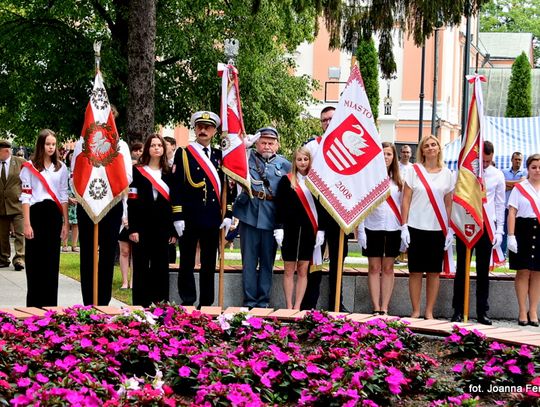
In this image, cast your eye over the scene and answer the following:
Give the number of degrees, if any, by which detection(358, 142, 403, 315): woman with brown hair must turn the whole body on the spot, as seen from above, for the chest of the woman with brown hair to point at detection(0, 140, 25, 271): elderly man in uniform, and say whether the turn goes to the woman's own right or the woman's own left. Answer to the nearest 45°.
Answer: approximately 135° to the woman's own right

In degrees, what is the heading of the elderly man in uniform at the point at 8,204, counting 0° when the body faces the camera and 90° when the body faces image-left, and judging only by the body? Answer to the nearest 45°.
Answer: approximately 0°

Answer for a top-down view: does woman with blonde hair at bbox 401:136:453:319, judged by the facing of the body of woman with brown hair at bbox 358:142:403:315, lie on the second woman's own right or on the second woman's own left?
on the second woman's own left

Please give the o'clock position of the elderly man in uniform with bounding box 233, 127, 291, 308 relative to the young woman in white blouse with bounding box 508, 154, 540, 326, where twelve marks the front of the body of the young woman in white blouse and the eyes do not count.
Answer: The elderly man in uniform is roughly at 2 o'clock from the young woman in white blouse.

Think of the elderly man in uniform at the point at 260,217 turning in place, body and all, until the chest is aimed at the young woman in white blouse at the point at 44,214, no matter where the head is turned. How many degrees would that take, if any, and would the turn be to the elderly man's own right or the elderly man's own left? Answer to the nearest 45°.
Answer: approximately 90° to the elderly man's own right

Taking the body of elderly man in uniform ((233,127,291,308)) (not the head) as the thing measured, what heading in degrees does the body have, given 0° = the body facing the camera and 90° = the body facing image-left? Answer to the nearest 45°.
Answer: approximately 0°

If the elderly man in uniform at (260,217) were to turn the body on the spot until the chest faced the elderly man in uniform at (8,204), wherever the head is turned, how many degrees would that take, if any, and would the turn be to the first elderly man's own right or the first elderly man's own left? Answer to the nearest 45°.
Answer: approximately 135° to the first elderly man's own right

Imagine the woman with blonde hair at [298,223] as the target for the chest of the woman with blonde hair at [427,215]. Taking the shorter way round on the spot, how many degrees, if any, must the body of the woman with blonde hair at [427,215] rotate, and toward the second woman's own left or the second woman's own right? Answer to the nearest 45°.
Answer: approximately 90° to the second woman's own right

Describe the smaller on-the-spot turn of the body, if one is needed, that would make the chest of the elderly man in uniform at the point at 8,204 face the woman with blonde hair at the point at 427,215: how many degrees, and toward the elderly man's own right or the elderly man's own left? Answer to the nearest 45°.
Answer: approximately 45° to the elderly man's own left

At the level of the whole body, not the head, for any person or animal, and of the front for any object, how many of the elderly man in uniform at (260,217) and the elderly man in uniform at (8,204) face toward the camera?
2

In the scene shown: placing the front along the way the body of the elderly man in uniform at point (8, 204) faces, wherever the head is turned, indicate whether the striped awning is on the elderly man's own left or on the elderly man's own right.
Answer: on the elderly man's own left
